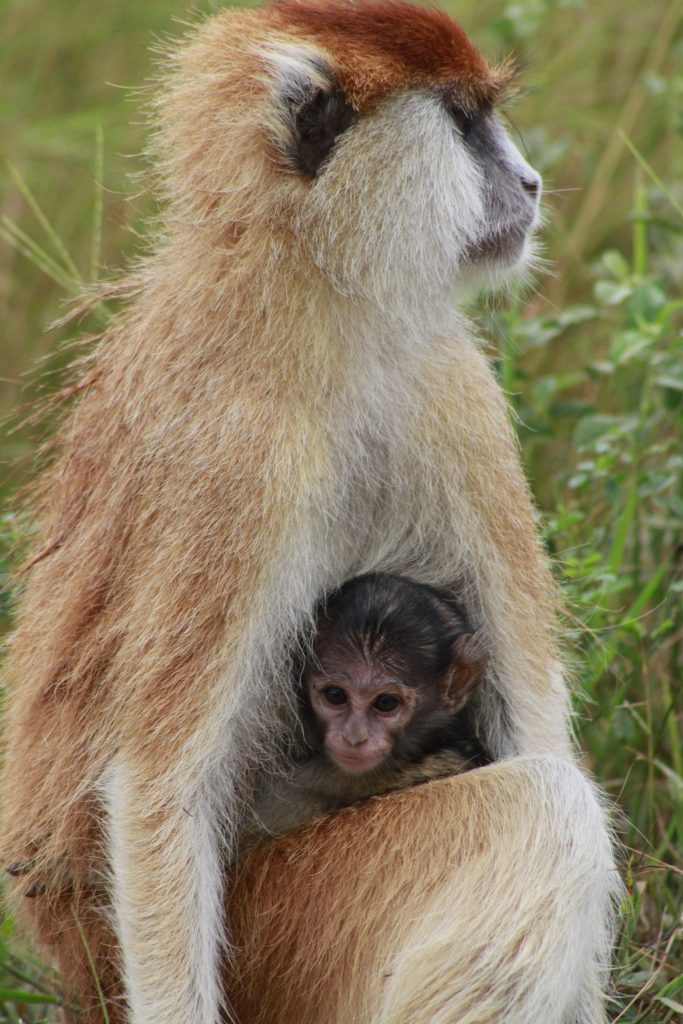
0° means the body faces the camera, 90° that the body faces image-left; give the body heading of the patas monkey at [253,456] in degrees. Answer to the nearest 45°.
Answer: approximately 315°
